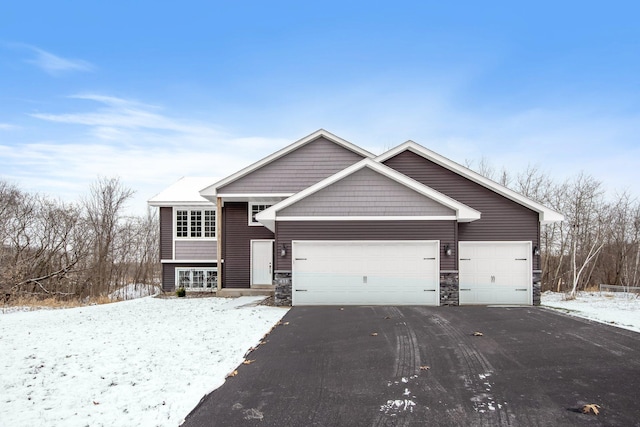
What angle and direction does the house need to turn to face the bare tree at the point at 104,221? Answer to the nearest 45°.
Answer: approximately 135° to its right

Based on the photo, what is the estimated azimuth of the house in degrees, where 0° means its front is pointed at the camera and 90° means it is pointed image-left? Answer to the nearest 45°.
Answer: approximately 0°
